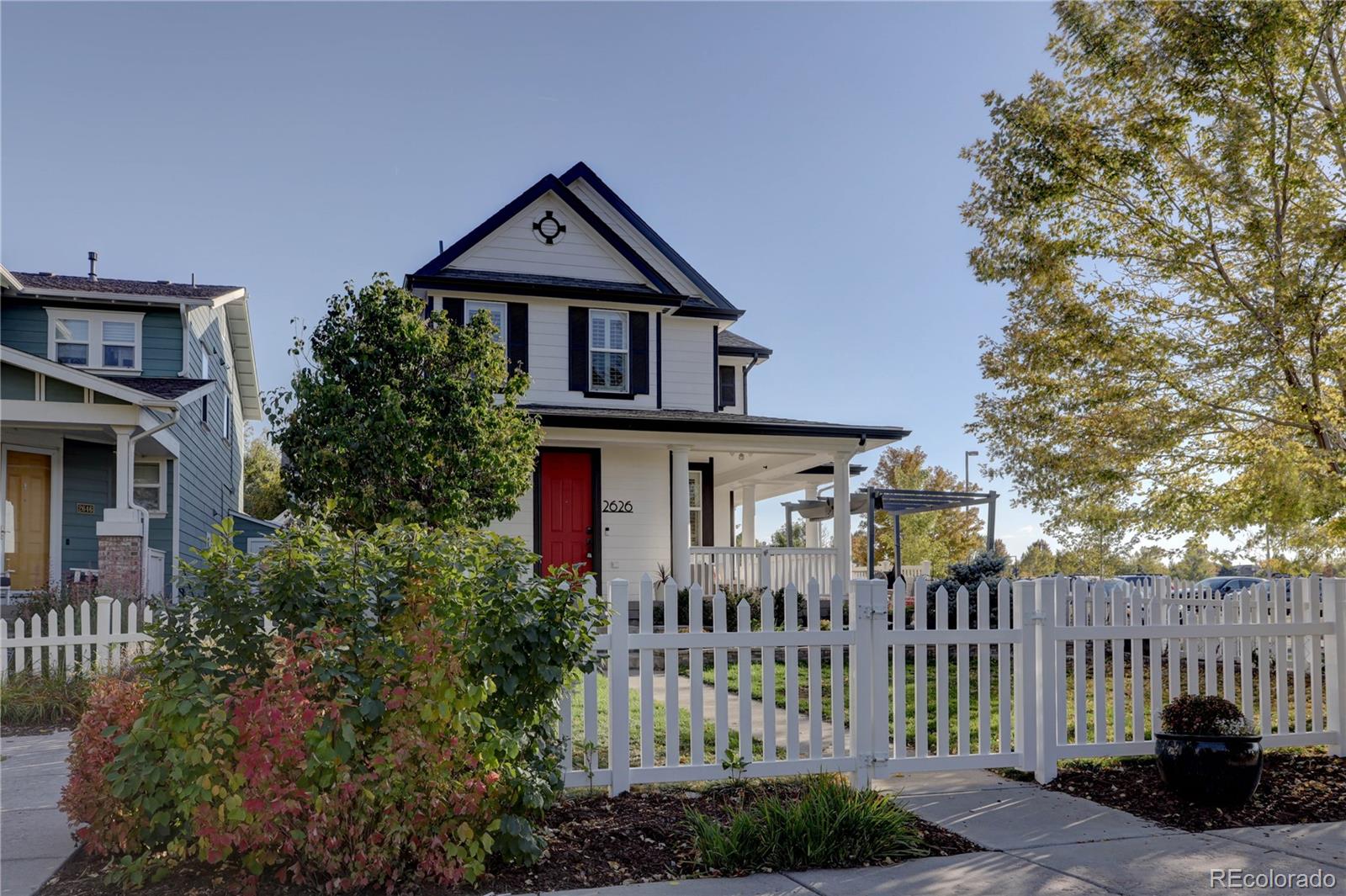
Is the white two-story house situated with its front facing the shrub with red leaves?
yes

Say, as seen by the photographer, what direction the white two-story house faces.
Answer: facing the viewer

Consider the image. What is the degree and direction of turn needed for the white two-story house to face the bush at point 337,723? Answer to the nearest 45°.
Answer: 0° — it already faces it

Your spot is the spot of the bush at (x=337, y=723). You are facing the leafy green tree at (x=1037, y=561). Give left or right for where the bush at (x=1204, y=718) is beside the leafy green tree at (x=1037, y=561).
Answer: right

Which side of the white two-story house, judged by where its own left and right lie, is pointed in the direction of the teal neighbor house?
right

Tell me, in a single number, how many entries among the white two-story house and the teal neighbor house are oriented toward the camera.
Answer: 2

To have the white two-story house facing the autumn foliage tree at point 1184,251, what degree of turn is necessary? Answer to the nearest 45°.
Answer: approximately 45° to its left

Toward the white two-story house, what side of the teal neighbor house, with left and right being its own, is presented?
left

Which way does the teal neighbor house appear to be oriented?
toward the camera
